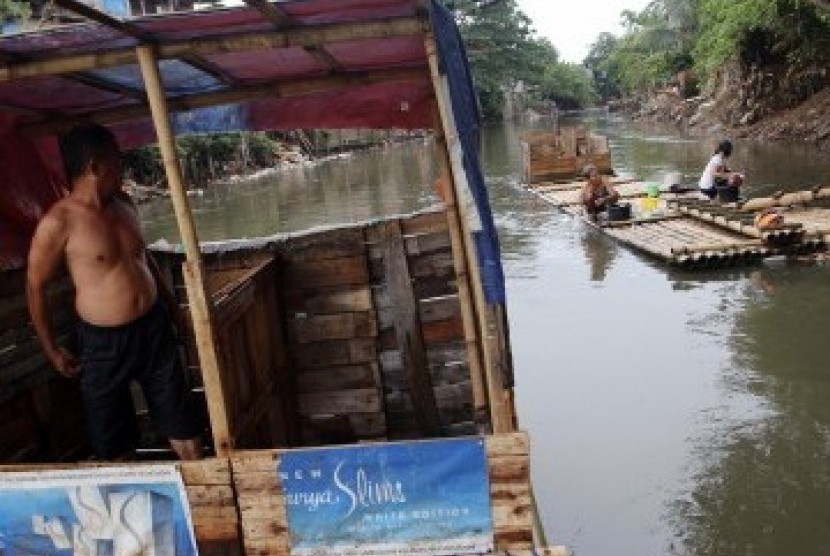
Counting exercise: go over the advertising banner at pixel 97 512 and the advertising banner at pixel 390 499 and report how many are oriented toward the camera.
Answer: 2

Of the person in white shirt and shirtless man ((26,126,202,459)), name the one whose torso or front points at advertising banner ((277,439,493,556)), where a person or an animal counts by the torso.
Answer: the shirtless man

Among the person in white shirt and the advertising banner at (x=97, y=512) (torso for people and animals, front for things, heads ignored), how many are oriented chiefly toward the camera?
1

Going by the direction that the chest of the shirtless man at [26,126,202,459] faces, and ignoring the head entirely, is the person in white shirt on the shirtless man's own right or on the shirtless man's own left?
on the shirtless man's own left

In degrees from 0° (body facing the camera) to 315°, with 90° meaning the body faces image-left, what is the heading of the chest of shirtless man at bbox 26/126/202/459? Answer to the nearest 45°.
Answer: approximately 315°

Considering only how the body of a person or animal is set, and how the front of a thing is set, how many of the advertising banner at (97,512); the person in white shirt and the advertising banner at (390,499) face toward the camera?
2

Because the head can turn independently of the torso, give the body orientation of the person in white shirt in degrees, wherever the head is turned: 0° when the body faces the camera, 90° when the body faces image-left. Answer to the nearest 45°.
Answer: approximately 270°

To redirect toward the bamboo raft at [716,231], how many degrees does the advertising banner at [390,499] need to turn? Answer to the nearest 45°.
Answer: approximately 135° to its left

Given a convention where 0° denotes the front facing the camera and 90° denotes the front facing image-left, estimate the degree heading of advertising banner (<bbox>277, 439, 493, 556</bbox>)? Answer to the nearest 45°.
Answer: approximately 0°
